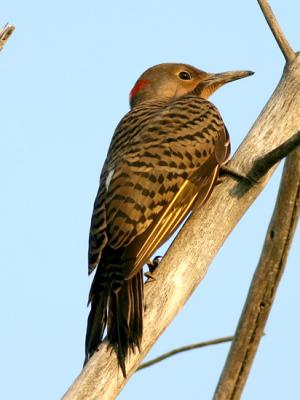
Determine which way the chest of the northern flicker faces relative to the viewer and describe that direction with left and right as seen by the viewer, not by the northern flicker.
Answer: facing away from the viewer and to the right of the viewer

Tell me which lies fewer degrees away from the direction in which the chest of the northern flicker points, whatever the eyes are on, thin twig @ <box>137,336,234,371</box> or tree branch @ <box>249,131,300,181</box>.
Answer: the tree branch

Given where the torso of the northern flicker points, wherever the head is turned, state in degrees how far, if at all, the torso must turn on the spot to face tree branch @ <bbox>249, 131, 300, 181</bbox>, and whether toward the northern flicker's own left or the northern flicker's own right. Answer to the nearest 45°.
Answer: approximately 90° to the northern flicker's own right

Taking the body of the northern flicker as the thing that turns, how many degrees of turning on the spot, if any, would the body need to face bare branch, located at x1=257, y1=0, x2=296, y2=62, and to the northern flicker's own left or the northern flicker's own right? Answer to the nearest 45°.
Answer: approximately 45° to the northern flicker's own right
